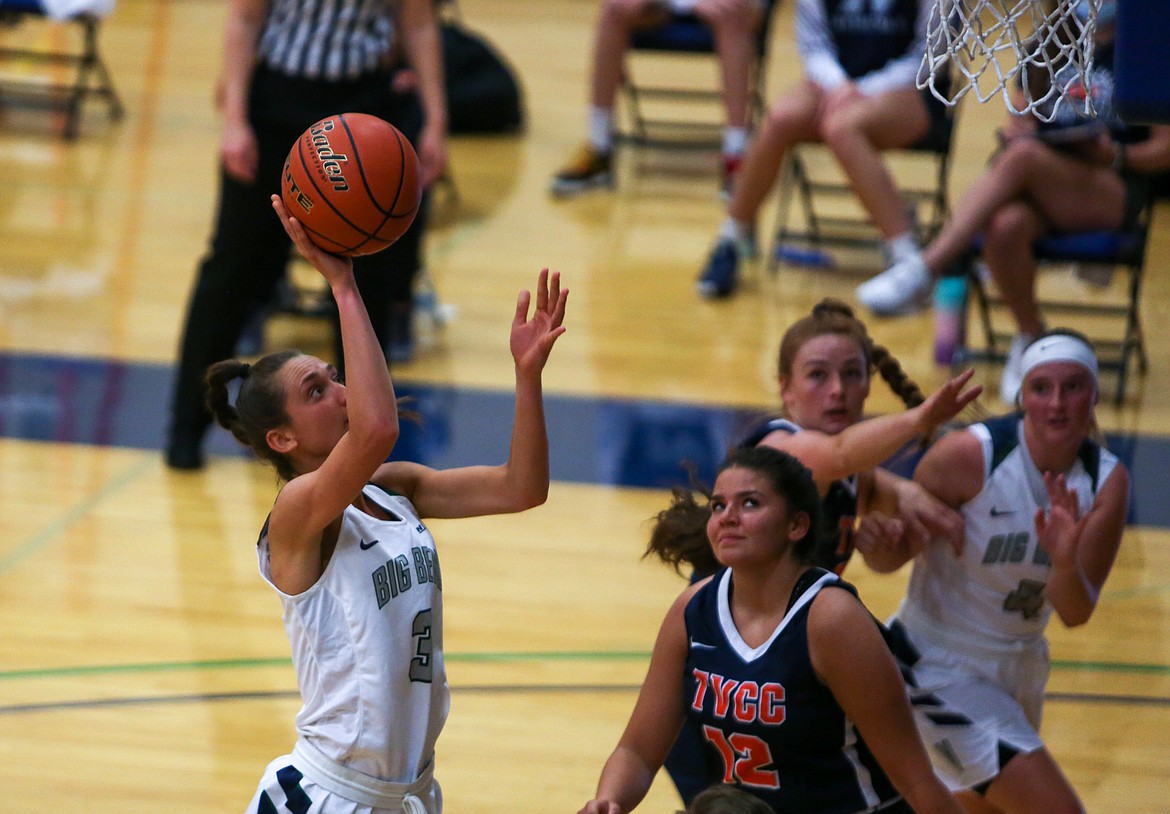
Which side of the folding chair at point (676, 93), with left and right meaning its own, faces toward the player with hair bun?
front

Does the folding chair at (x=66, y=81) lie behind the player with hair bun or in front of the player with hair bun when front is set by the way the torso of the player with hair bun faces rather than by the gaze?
behind

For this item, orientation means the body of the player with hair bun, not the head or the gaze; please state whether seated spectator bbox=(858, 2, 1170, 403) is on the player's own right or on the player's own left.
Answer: on the player's own left

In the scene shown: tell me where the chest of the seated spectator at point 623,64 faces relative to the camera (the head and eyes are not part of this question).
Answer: toward the camera

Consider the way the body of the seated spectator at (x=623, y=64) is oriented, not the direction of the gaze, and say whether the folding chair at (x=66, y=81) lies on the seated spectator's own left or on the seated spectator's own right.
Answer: on the seated spectator's own right

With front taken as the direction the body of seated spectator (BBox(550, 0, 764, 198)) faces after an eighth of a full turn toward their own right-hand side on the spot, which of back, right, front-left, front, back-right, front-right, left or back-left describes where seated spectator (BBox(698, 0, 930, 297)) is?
left

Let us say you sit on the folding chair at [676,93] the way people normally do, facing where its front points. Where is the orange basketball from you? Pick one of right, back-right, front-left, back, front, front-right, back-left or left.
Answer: front

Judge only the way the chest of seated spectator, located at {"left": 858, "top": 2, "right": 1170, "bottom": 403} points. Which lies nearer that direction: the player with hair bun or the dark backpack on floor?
the player with hair bun

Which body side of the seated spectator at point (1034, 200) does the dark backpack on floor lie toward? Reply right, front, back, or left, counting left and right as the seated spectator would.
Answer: right

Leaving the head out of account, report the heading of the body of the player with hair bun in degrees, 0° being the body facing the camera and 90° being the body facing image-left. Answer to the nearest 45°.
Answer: approximately 315°

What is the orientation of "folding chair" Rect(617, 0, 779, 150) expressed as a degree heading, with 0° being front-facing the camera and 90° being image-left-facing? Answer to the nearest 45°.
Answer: approximately 0°

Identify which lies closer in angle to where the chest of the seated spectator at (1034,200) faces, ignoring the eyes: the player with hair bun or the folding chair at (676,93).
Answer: the player with hair bun

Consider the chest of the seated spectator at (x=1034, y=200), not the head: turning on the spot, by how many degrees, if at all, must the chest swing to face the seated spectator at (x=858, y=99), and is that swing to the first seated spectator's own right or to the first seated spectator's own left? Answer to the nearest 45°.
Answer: approximately 90° to the first seated spectator's own right

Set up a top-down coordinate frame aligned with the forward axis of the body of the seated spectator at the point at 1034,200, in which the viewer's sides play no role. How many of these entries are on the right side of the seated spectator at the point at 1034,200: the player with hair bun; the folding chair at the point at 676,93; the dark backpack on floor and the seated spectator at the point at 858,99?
3

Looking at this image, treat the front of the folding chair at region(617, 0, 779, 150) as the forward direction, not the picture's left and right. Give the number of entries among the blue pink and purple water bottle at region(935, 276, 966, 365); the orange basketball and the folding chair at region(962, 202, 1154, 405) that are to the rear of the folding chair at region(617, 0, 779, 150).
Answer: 0
